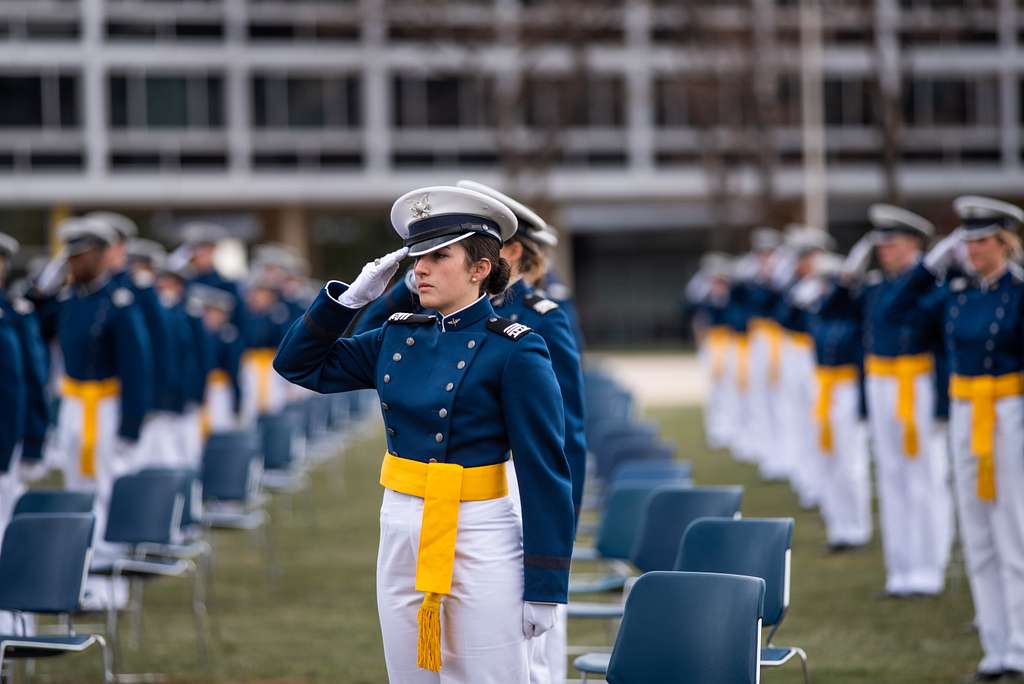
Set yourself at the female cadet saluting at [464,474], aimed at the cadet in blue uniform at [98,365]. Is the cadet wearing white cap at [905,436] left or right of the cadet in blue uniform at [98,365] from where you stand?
right

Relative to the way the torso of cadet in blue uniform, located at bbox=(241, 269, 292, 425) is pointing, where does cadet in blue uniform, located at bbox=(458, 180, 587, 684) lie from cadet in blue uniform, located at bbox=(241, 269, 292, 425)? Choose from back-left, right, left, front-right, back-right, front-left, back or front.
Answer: front-left

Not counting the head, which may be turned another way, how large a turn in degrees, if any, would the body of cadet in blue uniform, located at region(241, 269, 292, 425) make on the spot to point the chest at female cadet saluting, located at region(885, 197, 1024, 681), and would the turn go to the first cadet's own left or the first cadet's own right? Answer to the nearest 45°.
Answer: approximately 45° to the first cadet's own left

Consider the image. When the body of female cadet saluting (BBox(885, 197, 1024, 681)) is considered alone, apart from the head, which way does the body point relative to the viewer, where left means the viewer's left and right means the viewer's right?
facing the viewer and to the left of the viewer

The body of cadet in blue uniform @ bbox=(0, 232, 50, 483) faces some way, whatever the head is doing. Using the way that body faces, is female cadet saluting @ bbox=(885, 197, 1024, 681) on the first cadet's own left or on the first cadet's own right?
on the first cadet's own left
